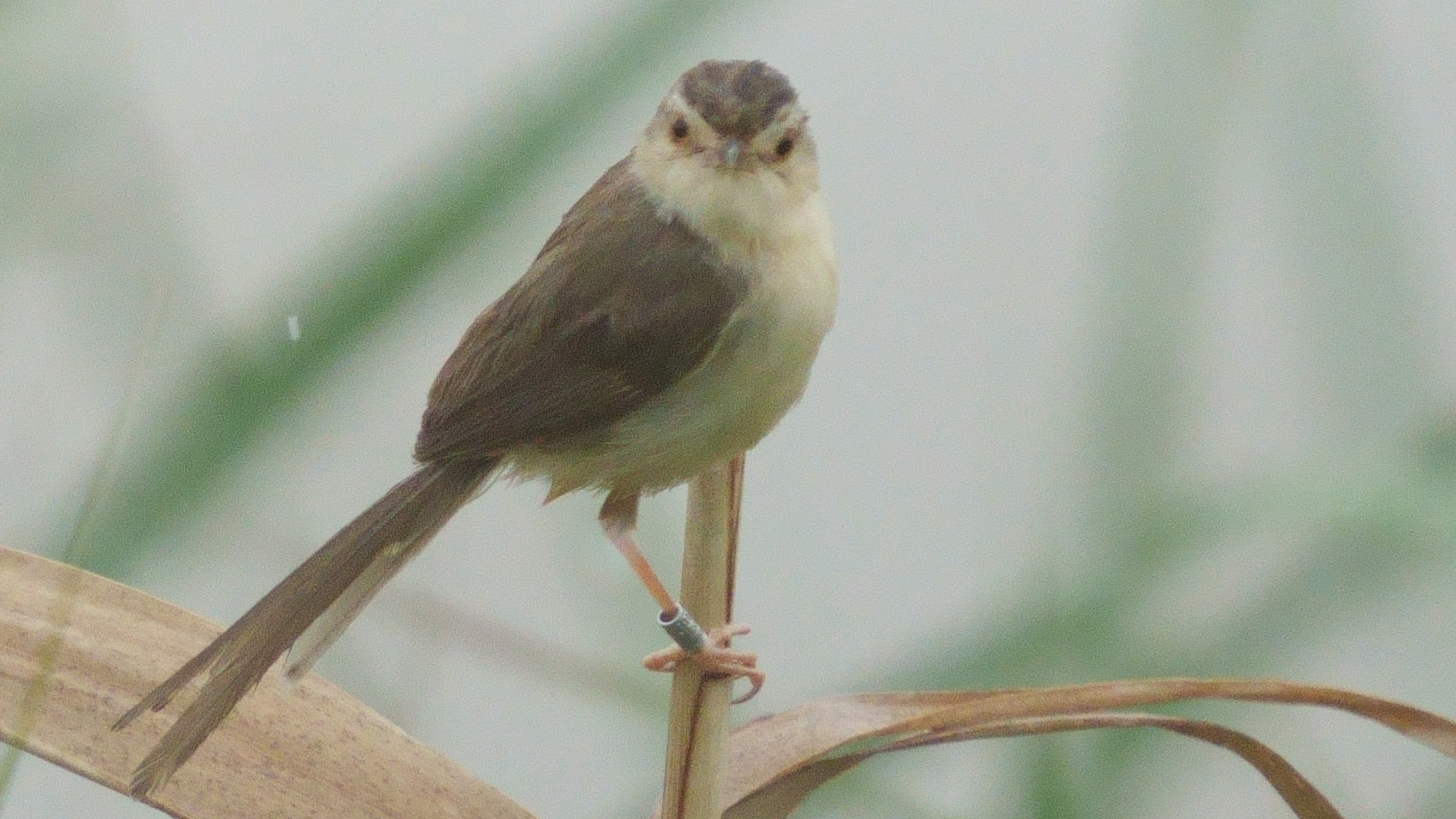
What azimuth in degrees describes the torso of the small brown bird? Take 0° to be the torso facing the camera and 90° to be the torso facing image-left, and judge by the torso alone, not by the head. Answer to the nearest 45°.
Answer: approximately 270°
